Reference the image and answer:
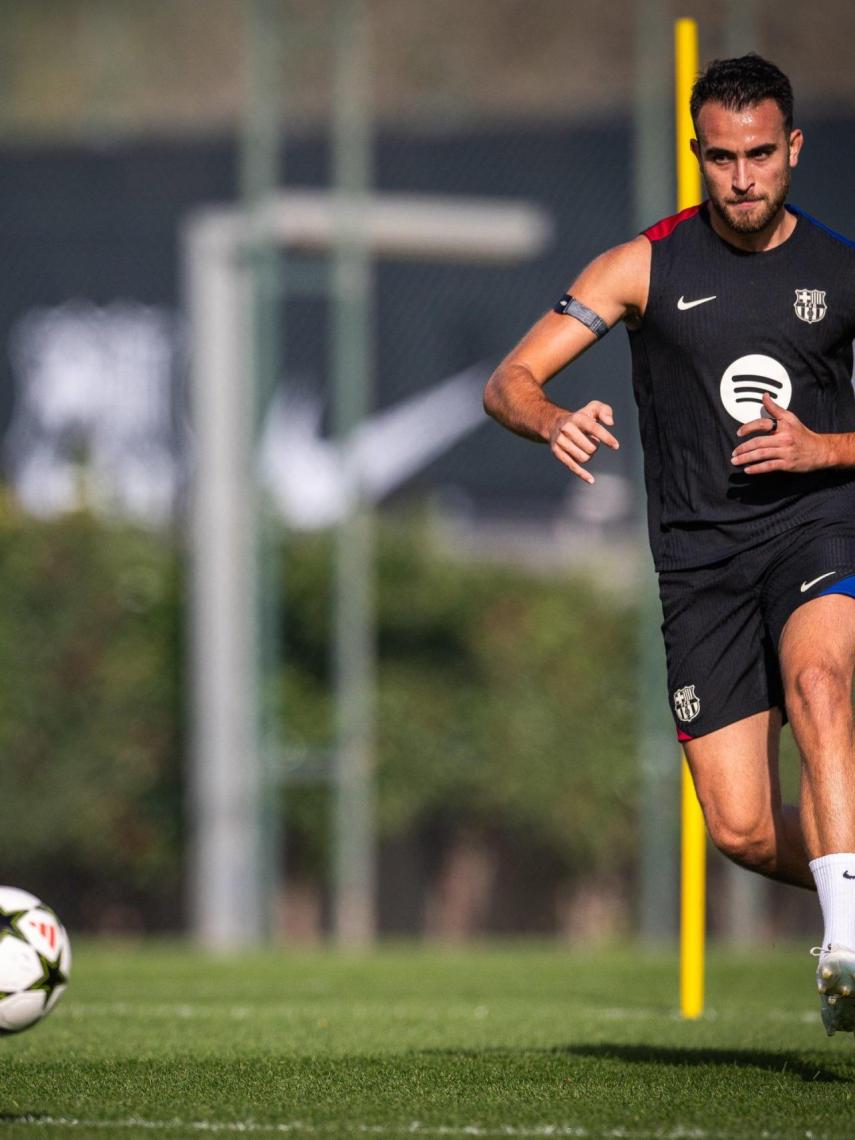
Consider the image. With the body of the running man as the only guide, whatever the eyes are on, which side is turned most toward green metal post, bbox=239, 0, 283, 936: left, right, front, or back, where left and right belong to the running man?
back

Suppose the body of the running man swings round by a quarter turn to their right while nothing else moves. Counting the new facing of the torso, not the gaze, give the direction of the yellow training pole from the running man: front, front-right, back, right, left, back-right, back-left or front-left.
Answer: right

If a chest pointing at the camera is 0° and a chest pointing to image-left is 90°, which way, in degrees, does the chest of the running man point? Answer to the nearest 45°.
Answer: approximately 0°

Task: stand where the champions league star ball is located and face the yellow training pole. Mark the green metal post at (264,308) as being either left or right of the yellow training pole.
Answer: left

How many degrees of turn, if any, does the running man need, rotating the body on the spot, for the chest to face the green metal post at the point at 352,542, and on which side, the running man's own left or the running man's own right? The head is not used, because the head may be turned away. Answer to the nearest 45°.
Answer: approximately 180°

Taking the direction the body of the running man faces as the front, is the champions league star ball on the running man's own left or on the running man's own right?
on the running man's own right
